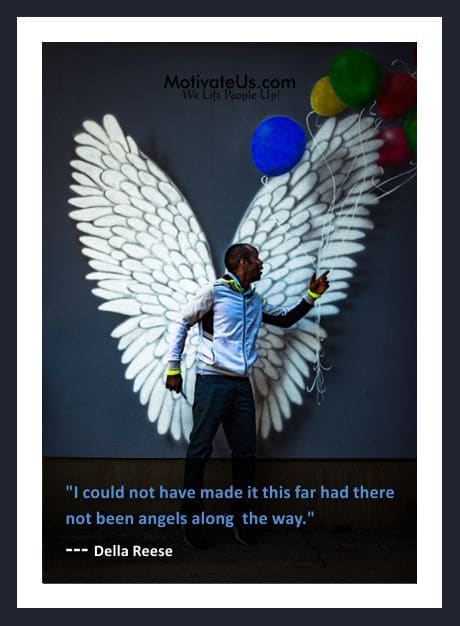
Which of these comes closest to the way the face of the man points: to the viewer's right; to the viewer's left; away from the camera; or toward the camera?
to the viewer's right

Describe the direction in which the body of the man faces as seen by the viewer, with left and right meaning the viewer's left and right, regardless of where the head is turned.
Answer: facing the viewer and to the right of the viewer
